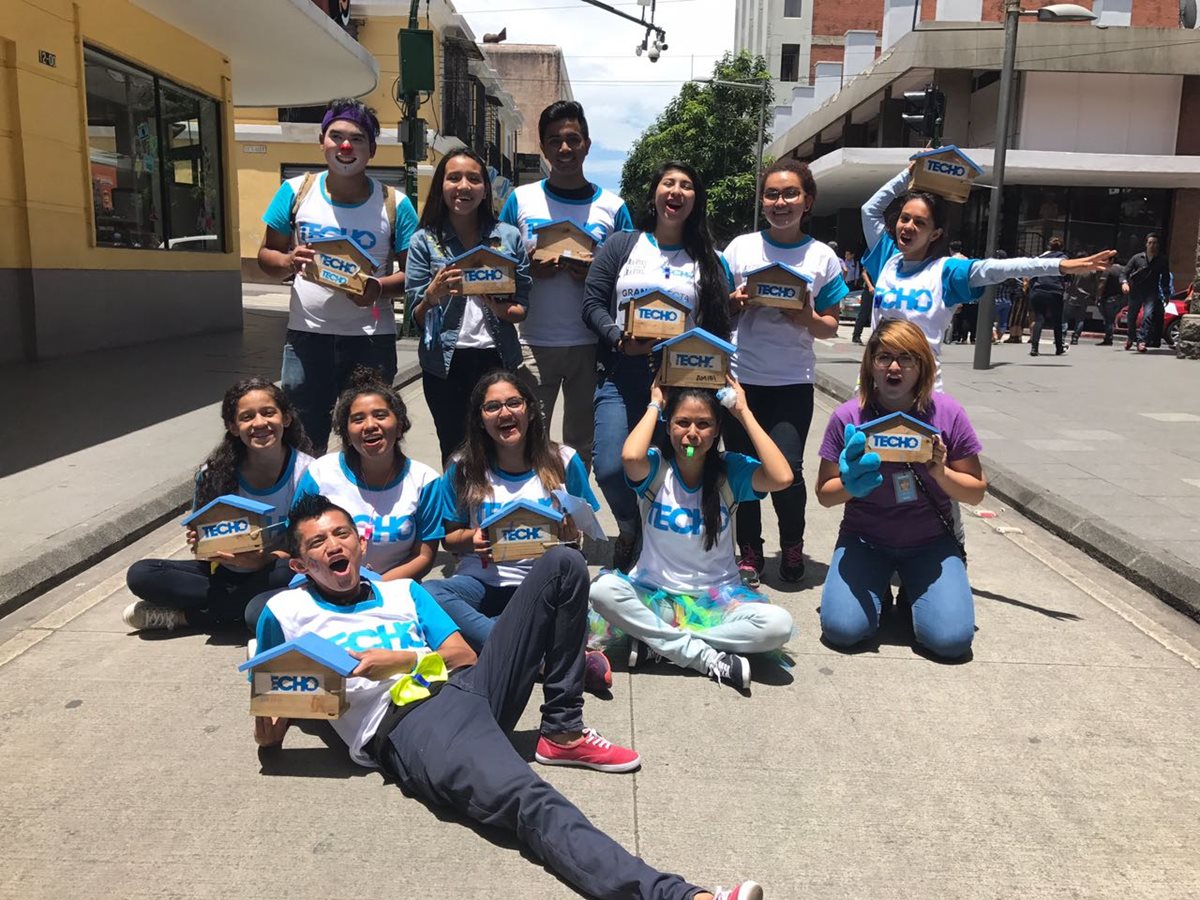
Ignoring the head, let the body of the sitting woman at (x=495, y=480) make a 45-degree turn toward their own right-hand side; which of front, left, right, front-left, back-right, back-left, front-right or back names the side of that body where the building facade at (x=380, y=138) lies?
back-right

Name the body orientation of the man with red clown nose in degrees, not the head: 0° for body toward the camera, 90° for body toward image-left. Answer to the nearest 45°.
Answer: approximately 0°

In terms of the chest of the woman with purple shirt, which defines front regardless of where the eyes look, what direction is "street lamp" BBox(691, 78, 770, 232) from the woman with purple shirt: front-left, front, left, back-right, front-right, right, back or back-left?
back

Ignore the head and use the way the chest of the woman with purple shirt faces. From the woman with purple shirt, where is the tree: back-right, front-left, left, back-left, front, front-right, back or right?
back

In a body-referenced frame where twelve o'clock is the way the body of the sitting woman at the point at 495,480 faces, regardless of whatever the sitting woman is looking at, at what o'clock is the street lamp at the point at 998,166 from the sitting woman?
The street lamp is roughly at 7 o'clock from the sitting woman.

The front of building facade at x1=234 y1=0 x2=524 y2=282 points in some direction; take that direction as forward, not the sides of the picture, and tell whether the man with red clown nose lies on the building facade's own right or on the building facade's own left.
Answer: on the building facade's own right

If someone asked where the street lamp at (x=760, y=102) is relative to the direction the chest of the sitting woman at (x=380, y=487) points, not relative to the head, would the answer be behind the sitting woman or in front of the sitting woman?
behind

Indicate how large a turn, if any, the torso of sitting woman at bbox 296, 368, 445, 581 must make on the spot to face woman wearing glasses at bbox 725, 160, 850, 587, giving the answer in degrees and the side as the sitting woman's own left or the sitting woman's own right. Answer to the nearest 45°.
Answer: approximately 90° to the sitting woman's own left
